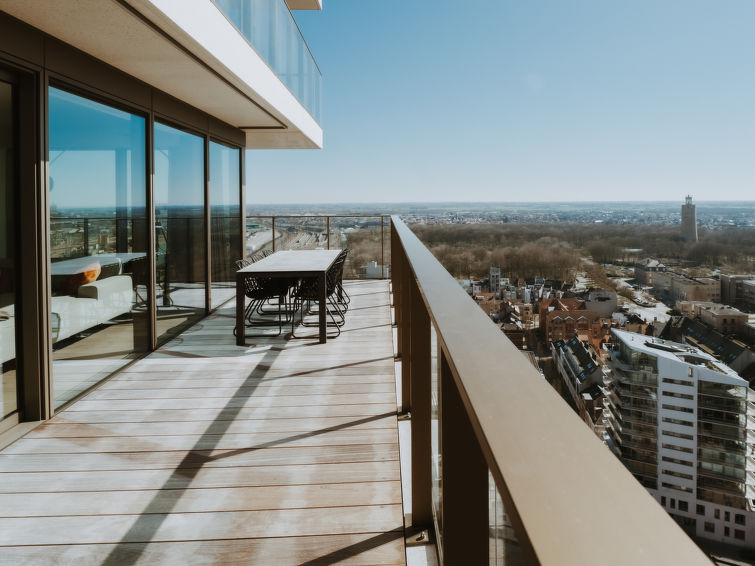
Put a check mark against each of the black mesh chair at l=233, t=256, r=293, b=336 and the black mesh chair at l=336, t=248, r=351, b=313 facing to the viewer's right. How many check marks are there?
1

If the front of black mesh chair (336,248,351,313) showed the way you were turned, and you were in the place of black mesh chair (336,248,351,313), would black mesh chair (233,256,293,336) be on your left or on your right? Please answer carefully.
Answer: on your left

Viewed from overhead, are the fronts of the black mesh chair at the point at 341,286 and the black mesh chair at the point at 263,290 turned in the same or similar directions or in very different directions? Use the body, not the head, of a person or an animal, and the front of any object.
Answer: very different directions

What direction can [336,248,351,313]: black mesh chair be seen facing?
to the viewer's left

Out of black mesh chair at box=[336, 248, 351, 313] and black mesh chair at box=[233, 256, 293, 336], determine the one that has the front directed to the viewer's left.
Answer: black mesh chair at box=[336, 248, 351, 313]

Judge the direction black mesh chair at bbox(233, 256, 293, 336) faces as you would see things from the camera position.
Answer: facing to the right of the viewer
